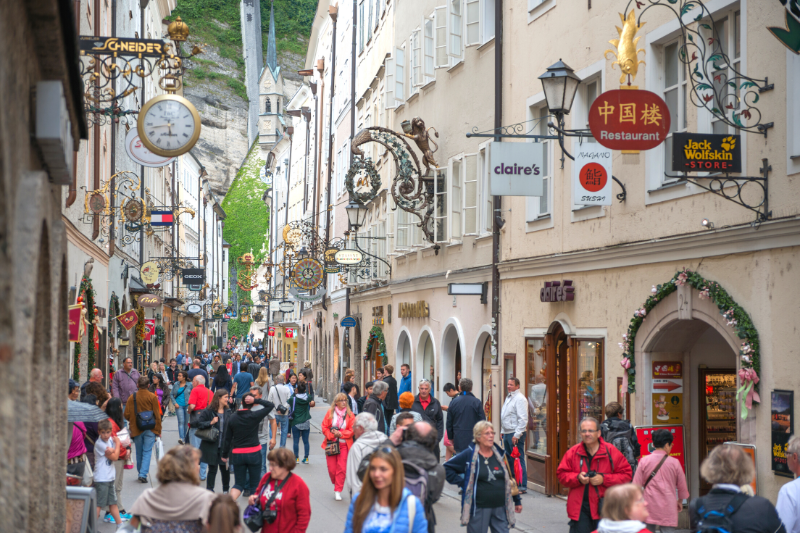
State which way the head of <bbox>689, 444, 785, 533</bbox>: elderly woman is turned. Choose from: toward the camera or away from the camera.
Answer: away from the camera

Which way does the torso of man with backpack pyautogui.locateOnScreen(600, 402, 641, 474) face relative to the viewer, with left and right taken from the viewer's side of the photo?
facing away from the viewer and to the right of the viewer

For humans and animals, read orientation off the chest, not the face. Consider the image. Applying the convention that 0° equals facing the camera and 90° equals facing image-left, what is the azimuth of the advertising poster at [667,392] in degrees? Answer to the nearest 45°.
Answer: approximately 0°
